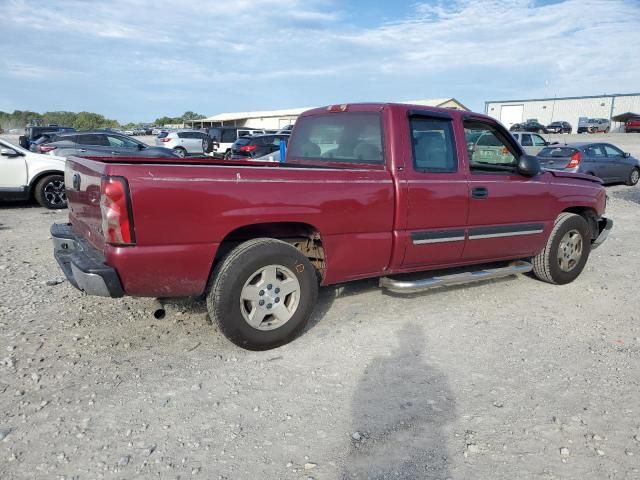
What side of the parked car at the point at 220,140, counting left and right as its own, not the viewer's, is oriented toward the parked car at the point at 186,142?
left

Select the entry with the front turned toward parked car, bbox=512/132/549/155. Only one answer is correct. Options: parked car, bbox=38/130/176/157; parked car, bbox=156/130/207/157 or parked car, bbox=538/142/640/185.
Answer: parked car, bbox=38/130/176/157

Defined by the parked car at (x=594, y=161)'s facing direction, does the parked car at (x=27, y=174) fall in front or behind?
behind

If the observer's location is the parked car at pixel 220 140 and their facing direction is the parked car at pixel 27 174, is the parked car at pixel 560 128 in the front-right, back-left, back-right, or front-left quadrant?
back-left

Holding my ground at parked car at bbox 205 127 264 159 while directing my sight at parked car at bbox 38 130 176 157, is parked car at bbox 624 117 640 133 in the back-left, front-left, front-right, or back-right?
back-left

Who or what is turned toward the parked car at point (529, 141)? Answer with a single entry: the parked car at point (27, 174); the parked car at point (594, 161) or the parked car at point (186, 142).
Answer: the parked car at point (27, 174)

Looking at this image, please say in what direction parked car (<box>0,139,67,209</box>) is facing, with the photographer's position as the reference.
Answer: facing to the right of the viewer

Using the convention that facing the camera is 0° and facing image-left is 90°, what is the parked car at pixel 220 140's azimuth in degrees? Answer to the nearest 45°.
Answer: approximately 225°

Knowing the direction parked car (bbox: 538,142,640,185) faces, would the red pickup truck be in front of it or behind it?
behind

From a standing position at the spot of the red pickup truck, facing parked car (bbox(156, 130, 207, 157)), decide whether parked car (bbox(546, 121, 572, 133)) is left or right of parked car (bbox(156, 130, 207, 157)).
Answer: right

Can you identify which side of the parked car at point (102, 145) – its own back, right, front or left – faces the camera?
right

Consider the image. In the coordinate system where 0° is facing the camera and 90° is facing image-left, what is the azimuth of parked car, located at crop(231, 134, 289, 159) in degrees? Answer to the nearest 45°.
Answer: approximately 225°

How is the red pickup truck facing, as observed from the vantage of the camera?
facing away from the viewer and to the right of the viewer

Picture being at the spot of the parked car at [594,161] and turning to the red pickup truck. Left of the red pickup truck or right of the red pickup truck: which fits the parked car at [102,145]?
right

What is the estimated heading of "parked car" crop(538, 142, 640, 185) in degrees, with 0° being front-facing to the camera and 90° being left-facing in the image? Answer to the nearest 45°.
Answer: approximately 225°

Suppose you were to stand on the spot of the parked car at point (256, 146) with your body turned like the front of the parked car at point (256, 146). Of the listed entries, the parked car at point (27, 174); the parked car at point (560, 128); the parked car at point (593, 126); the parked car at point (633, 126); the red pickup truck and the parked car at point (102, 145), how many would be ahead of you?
3
